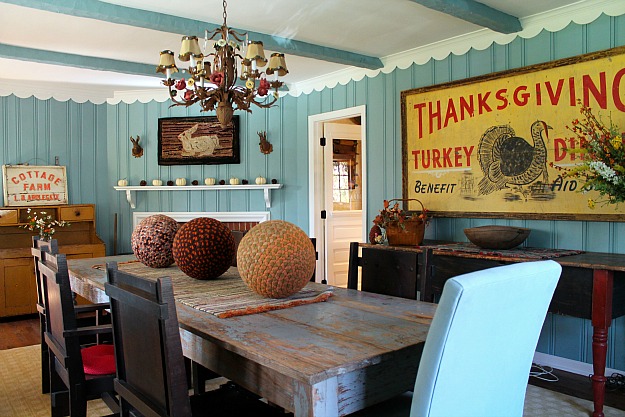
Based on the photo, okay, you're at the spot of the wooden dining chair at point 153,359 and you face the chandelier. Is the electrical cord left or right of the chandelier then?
right

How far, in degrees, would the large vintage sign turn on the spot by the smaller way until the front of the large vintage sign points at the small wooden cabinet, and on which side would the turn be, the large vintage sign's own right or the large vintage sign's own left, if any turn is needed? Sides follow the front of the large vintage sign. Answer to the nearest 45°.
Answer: approximately 45° to the large vintage sign's own right

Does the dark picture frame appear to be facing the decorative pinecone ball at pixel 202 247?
yes

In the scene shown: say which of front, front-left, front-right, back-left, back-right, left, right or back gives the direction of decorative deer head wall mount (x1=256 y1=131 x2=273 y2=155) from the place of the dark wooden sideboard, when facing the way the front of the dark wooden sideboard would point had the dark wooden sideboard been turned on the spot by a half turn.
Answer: left

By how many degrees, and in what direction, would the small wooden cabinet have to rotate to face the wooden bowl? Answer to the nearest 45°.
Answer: approximately 45° to its left

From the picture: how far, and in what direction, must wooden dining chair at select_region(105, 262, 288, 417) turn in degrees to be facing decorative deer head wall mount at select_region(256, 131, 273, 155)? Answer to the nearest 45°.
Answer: approximately 45° to its left

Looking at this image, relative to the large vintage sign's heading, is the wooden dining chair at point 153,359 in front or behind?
in front

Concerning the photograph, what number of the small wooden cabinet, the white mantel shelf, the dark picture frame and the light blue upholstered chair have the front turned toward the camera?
3

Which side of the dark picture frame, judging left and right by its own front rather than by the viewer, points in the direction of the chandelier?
front

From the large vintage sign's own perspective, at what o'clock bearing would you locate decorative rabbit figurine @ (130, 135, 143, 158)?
The decorative rabbit figurine is roughly at 2 o'clock from the large vintage sign.

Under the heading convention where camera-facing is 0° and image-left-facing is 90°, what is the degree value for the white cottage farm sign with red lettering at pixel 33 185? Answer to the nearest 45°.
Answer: approximately 0°

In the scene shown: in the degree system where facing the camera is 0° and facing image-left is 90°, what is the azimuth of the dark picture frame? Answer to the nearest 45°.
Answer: approximately 0°
